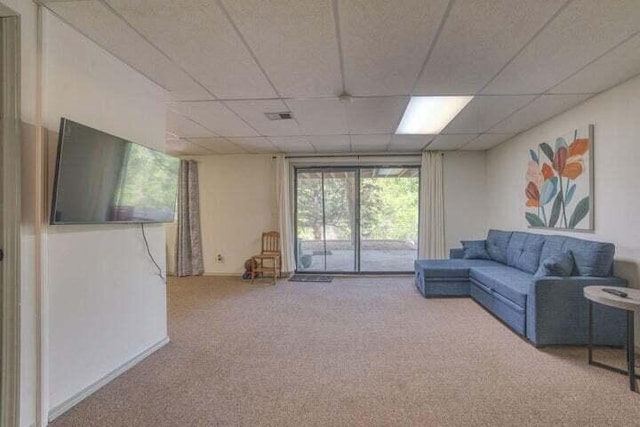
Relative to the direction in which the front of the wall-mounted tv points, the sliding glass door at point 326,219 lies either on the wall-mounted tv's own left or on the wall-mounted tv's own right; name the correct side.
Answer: on the wall-mounted tv's own left

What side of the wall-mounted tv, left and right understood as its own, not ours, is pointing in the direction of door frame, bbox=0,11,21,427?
right

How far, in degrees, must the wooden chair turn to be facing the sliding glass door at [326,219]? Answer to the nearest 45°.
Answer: approximately 135° to its left

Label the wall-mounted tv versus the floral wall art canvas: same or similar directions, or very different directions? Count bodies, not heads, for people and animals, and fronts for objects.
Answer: very different directions

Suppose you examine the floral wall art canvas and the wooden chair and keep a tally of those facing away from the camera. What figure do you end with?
0

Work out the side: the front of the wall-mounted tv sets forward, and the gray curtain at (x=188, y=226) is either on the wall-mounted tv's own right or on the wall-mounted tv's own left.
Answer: on the wall-mounted tv's own left

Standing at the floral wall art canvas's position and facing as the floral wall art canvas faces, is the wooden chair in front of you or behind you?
in front

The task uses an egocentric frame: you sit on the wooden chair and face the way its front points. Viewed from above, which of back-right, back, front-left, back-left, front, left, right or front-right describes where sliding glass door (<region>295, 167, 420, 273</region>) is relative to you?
back-left

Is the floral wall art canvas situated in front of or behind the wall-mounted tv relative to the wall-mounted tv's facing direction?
in front

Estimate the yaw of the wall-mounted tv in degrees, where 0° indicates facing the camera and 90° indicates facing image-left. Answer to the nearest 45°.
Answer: approximately 315°

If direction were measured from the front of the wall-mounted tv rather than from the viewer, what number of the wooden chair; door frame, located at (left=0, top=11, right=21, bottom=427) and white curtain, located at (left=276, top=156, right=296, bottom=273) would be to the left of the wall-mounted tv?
2
